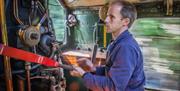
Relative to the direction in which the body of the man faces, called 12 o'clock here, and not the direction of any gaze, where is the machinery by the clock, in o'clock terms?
The machinery is roughly at 1 o'clock from the man.

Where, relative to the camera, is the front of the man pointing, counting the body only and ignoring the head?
to the viewer's left

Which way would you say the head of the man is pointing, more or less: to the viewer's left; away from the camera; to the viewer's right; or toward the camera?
to the viewer's left
